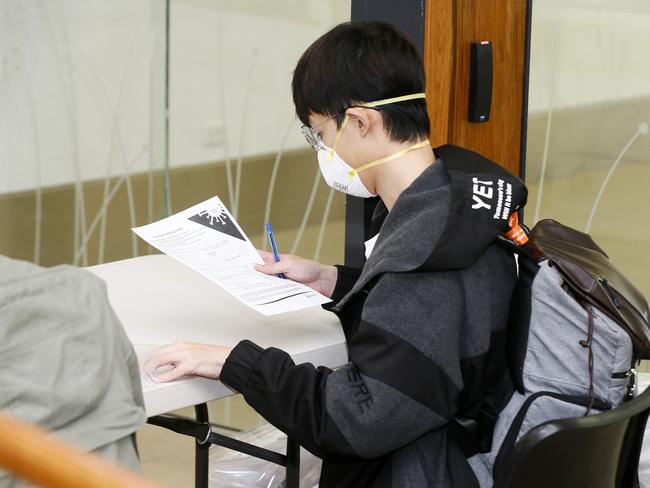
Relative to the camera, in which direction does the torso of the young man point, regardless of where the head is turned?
to the viewer's left

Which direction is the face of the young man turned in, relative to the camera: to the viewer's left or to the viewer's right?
to the viewer's left

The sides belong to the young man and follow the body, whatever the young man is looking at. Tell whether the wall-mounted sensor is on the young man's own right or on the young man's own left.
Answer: on the young man's own right

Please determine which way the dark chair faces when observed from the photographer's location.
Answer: facing away from the viewer and to the left of the viewer

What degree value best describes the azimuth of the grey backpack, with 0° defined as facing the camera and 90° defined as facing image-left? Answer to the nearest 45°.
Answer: approximately 270°
